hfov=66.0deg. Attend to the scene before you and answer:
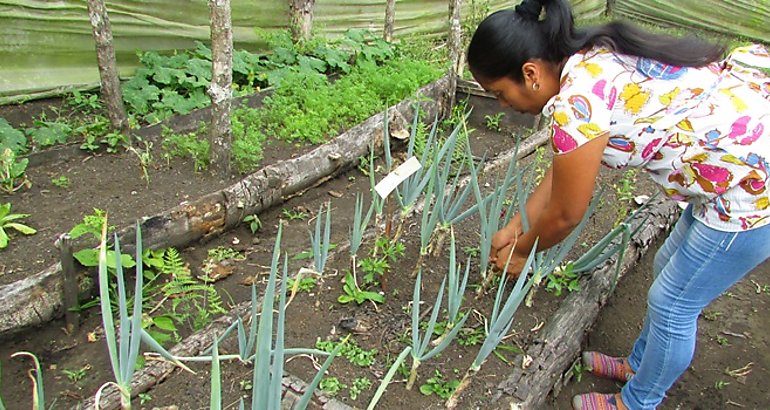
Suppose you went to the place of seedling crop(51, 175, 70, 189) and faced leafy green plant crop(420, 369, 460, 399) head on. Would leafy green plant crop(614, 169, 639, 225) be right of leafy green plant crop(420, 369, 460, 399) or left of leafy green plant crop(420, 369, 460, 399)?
left

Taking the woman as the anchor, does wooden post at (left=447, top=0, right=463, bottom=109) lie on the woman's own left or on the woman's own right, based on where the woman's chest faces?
on the woman's own right

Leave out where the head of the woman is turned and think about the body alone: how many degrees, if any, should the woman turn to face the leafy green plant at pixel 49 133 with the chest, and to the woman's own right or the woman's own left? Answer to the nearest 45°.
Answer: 0° — they already face it

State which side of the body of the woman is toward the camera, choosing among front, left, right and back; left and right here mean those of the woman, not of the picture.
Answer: left

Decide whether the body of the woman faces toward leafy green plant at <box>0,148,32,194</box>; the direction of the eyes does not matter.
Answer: yes

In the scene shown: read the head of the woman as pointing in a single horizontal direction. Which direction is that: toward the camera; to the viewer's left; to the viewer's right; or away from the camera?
to the viewer's left
